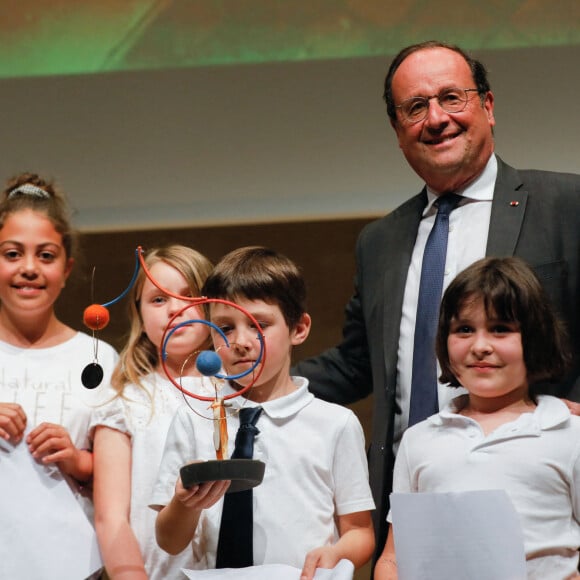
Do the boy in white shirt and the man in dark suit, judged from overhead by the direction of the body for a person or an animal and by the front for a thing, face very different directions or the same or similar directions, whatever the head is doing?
same or similar directions

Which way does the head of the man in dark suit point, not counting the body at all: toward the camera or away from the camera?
toward the camera

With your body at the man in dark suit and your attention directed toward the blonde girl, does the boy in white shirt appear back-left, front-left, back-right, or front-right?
front-left

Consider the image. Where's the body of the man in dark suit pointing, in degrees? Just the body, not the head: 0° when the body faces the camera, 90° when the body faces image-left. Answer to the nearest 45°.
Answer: approximately 45°

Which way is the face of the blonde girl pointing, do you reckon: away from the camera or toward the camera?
toward the camera

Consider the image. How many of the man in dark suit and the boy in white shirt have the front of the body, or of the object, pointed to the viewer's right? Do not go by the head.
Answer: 0

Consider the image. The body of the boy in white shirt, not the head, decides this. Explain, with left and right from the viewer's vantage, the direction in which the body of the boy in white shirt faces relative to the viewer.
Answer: facing the viewer and to the left of the viewer
